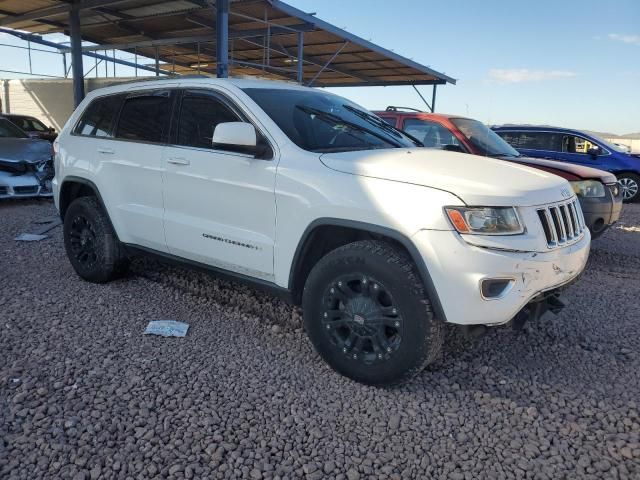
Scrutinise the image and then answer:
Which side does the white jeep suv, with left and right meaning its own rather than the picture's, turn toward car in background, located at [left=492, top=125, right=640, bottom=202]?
left

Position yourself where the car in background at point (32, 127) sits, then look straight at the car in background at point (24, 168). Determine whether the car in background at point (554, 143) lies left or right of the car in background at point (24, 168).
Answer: left

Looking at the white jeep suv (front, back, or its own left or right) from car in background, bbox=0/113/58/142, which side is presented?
back

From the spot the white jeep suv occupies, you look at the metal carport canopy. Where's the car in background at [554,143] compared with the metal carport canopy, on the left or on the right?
right

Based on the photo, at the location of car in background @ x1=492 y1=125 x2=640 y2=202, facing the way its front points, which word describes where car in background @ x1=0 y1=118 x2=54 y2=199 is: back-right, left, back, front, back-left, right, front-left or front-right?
back-right

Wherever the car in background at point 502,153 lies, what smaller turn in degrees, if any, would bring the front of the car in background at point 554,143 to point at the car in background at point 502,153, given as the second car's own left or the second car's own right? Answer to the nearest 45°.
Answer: approximately 90° to the second car's own right

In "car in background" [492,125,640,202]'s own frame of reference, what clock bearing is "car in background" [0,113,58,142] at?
"car in background" [0,113,58,142] is roughly at 6 o'clock from "car in background" [492,125,640,202].

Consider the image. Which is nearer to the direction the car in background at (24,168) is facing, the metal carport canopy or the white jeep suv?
the white jeep suv

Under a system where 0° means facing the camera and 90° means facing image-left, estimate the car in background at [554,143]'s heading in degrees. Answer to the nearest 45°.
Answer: approximately 270°

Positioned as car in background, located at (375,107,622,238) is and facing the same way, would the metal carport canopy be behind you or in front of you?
behind
